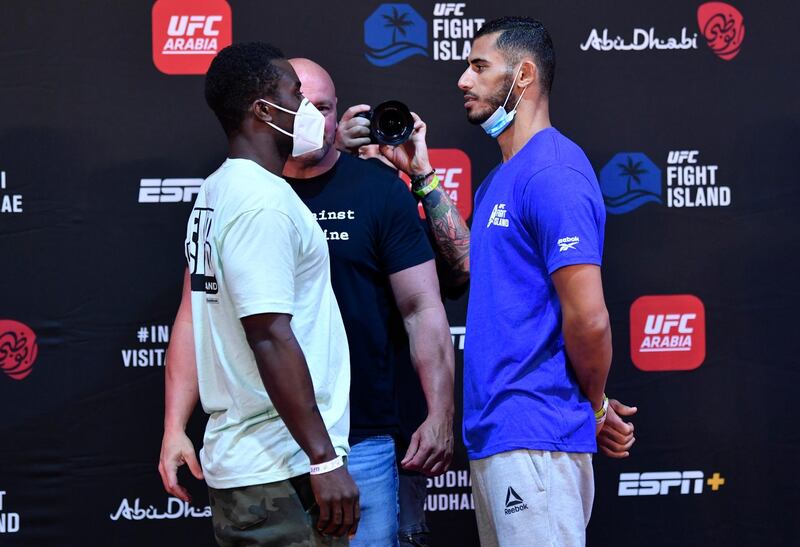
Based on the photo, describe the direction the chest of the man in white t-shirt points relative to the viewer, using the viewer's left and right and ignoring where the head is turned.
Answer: facing to the right of the viewer

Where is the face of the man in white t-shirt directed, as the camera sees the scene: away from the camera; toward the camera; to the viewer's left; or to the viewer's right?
to the viewer's right

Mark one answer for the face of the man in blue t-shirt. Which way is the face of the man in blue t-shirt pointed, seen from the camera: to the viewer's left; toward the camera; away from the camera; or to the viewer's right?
to the viewer's left

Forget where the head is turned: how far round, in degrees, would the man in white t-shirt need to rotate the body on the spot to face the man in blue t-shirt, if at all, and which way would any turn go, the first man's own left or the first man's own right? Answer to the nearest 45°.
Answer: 0° — they already face them
